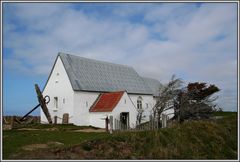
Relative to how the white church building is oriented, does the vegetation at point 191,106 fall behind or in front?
in front

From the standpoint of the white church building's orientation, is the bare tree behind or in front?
in front
